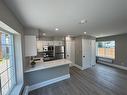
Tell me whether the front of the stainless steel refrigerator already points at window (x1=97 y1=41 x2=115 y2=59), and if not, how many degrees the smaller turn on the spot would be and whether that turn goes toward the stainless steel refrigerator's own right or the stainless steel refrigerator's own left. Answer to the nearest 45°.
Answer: approximately 90° to the stainless steel refrigerator's own left

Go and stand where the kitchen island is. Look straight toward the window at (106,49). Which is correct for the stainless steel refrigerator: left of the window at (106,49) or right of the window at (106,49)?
left

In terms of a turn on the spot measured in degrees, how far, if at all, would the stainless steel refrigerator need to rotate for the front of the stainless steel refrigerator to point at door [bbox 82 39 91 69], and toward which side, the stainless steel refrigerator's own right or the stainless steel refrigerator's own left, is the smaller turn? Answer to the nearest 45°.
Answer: approximately 90° to the stainless steel refrigerator's own left

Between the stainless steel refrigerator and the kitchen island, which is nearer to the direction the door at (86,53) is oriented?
the kitchen island

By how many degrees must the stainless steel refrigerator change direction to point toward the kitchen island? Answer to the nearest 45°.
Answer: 0° — it already faces it

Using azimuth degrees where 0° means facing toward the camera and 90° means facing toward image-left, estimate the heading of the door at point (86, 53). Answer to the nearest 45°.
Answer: approximately 315°

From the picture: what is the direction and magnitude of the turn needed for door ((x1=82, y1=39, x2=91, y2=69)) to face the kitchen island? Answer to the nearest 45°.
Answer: approximately 90° to its right

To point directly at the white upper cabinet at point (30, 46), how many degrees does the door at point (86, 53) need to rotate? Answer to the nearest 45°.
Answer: approximately 90° to its right

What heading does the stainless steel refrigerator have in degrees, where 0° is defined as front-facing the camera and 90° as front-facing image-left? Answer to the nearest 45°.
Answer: approximately 0°

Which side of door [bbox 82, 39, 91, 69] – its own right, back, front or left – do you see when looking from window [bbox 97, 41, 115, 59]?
left
